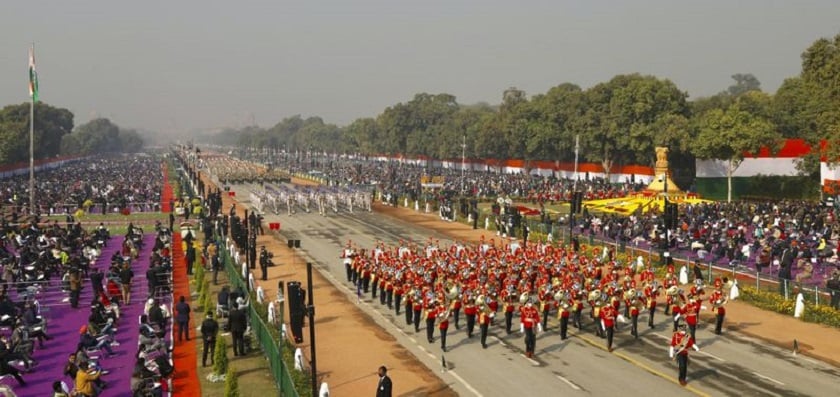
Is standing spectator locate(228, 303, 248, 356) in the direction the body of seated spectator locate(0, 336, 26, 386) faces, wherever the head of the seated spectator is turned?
yes

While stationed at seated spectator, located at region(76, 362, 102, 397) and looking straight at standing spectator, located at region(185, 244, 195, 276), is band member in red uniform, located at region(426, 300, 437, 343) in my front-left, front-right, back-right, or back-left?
front-right

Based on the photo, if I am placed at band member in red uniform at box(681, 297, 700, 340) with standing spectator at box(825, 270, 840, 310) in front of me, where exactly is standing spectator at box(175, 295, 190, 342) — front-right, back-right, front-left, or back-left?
back-left

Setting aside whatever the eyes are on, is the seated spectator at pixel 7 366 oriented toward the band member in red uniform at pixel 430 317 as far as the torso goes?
yes

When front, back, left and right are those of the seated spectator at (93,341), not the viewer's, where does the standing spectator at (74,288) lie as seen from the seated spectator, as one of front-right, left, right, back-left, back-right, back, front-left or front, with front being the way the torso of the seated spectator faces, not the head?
left

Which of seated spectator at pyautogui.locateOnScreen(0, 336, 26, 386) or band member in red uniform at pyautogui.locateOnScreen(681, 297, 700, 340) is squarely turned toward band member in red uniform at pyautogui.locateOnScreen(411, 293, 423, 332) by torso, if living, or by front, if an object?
the seated spectator

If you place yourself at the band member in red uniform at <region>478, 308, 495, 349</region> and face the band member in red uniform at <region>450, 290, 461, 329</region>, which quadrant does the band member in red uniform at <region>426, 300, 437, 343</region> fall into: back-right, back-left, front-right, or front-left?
front-left

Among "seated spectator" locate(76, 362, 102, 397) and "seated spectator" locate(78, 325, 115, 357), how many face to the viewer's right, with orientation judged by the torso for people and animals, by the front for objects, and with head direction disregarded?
2

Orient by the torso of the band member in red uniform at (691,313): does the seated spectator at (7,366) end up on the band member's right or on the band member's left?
on the band member's right

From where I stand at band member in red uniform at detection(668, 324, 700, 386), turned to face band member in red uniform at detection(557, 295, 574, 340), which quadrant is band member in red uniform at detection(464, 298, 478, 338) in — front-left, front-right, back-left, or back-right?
front-left

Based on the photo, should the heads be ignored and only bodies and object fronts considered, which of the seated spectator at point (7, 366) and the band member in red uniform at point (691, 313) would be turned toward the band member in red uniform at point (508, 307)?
the seated spectator

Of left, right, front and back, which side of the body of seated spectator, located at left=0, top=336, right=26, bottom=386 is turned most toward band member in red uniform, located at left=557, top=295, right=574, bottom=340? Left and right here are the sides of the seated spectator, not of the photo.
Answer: front

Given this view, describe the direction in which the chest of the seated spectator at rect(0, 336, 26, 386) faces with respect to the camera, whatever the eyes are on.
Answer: to the viewer's right

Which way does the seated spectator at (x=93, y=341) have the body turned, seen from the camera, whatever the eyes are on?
to the viewer's right

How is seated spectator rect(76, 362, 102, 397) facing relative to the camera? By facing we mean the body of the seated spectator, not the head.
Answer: to the viewer's right

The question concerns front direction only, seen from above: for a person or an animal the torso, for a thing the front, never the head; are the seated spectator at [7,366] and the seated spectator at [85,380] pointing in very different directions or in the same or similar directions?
same or similar directions

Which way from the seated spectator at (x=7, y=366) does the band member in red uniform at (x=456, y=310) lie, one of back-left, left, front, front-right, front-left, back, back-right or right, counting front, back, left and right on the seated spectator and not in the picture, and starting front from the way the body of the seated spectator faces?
front

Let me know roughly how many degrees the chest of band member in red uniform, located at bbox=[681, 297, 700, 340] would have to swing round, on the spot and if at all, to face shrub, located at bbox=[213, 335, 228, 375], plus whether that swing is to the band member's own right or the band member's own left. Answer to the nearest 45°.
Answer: approximately 90° to the band member's own right

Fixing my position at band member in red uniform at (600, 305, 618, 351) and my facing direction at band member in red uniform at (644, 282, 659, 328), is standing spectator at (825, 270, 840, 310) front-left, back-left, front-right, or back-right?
front-right

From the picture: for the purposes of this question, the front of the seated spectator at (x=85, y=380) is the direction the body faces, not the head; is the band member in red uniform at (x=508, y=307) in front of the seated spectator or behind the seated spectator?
in front
